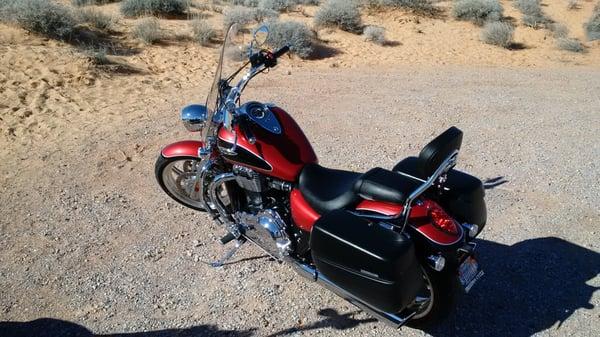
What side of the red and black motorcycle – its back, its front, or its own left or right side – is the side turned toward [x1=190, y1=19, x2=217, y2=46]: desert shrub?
front

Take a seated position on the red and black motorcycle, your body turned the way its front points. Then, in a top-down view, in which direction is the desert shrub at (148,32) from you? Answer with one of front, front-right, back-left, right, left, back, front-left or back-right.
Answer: front

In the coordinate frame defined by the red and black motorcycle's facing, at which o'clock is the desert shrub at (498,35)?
The desert shrub is roughly at 2 o'clock from the red and black motorcycle.

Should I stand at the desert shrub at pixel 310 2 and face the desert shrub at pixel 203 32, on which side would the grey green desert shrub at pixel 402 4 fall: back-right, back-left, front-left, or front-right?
back-left

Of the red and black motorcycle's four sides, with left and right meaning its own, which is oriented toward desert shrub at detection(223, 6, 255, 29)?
front

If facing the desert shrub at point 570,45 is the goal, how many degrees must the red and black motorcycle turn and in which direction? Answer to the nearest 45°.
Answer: approximately 45° to its right

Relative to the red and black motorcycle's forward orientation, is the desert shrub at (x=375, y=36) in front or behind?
in front

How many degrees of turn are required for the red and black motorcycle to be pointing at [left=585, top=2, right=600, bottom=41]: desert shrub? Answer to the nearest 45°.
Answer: approximately 45° to its right

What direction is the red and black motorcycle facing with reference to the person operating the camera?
facing away from the viewer and to the left of the viewer

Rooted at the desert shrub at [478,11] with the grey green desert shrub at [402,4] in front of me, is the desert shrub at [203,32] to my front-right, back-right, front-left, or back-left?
front-left

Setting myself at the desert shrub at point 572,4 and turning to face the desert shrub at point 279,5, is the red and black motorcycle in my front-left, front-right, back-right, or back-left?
front-left
